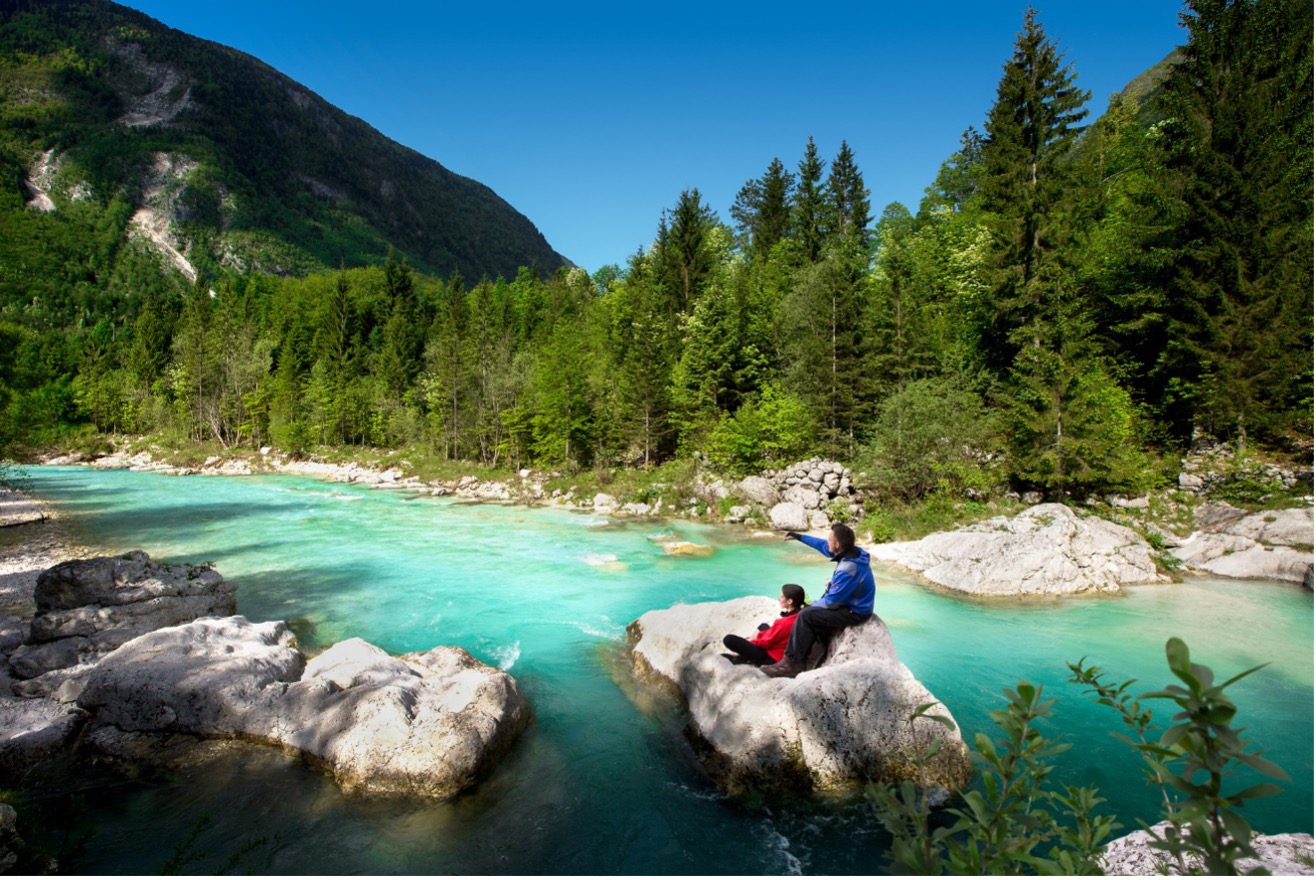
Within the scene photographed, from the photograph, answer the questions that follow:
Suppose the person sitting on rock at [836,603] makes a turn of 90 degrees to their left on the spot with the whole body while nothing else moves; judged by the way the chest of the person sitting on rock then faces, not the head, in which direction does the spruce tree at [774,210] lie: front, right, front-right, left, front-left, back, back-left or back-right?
back

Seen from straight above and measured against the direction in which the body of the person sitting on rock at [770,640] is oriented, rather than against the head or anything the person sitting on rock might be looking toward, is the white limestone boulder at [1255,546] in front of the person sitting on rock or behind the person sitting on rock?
behind

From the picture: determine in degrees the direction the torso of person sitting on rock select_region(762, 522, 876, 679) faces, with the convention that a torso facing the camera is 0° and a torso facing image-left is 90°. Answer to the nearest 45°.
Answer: approximately 90°

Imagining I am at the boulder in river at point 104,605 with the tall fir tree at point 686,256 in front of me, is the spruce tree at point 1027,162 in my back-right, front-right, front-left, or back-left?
front-right

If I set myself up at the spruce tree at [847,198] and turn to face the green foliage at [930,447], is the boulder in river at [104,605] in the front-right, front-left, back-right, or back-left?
front-right

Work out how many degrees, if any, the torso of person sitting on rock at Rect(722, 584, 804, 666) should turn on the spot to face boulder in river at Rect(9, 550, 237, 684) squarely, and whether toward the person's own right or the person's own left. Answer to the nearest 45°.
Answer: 0° — they already face it

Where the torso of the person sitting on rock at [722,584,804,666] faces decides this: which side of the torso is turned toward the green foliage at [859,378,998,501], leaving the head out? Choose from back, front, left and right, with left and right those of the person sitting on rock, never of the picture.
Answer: right

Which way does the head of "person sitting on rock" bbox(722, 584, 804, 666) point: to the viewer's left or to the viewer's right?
to the viewer's left

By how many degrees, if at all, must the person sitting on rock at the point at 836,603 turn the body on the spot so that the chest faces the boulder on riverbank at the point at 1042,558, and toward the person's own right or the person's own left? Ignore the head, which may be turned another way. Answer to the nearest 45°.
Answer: approximately 135° to the person's own right

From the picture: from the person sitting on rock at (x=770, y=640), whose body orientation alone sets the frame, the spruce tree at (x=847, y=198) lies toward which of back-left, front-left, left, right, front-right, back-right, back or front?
right

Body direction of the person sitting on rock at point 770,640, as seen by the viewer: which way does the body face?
to the viewer's left
